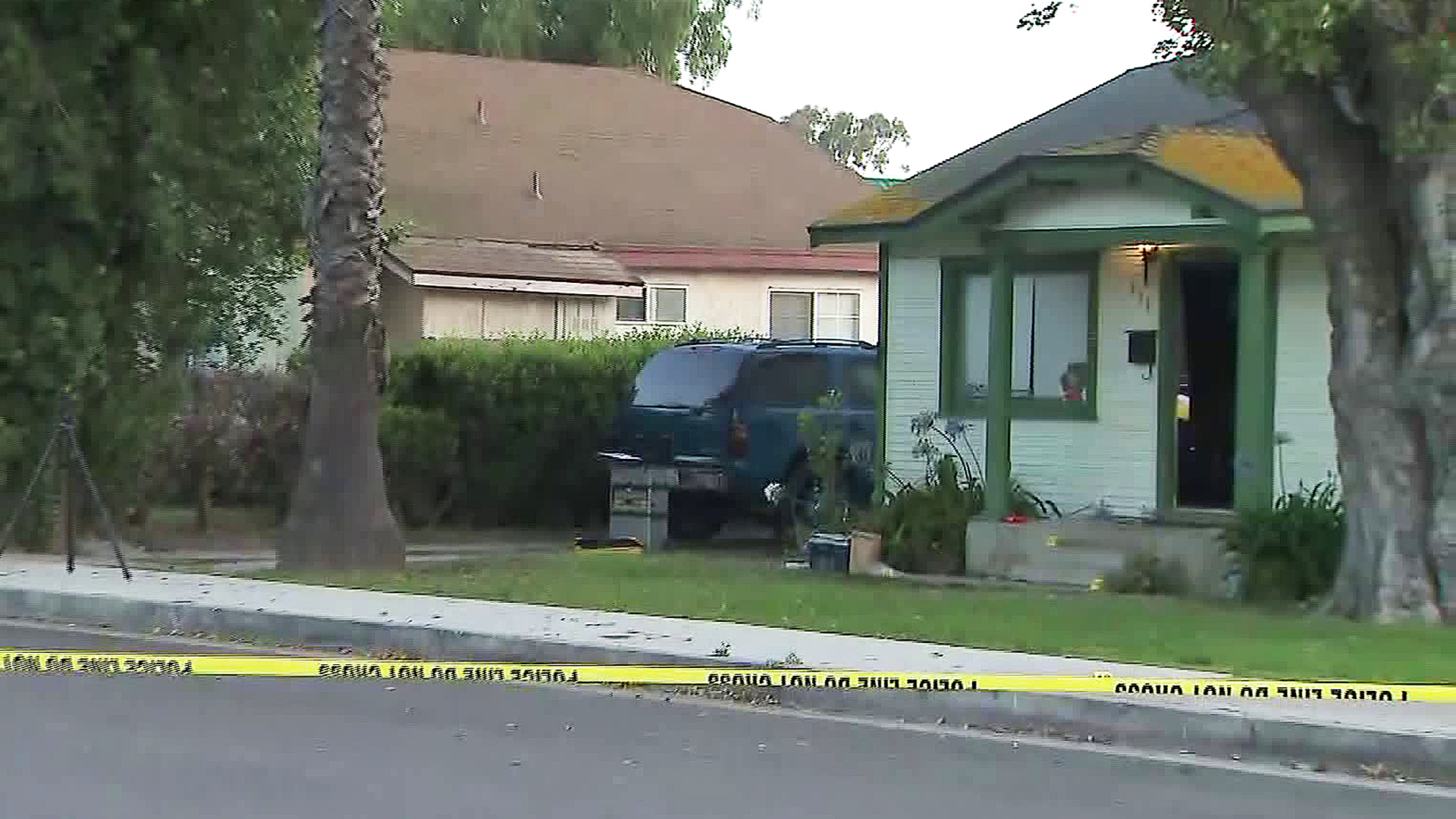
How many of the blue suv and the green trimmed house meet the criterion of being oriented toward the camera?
1

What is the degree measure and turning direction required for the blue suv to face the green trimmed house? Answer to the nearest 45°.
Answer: approximately 90° to its right

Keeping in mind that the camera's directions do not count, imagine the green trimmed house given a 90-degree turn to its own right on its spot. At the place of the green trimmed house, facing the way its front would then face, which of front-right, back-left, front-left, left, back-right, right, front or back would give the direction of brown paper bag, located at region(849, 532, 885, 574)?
front

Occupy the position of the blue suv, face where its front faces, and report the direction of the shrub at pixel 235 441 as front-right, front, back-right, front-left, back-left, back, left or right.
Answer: back-left

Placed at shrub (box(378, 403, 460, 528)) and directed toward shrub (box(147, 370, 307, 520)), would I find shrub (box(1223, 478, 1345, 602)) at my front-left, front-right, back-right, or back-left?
back-left

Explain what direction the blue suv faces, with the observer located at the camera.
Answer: facing away from the viewer and to the right of the viewer

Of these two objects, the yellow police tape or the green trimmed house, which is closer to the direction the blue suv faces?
the green trimmed house

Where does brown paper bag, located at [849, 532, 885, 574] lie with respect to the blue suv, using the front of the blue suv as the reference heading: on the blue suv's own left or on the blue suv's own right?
on the blue suv's own right

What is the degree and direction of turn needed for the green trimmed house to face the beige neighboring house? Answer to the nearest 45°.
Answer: approximately 135° to its right
